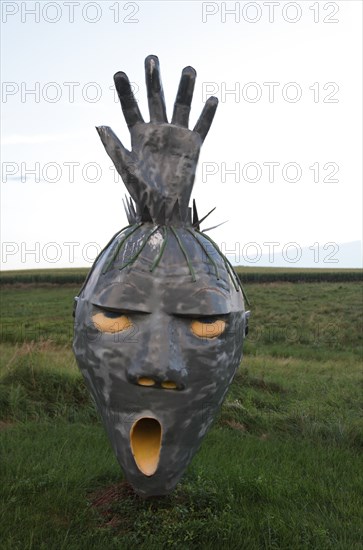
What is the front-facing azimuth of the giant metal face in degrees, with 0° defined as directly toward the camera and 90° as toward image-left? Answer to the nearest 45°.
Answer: approximately 0°
